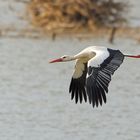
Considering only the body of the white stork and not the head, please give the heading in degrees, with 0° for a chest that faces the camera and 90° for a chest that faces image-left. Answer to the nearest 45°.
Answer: approximately 90°
